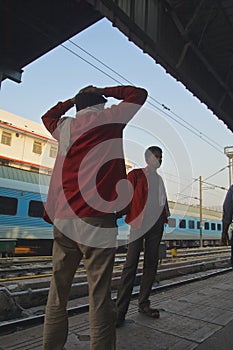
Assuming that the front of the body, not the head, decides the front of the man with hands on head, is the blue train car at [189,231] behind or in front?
in front

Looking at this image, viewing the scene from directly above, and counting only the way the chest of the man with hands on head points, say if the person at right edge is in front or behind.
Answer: in front

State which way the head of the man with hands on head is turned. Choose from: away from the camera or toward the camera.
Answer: away from the camera

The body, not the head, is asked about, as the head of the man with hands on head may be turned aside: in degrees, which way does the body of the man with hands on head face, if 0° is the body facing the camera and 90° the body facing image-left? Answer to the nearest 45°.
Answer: approximately 180°

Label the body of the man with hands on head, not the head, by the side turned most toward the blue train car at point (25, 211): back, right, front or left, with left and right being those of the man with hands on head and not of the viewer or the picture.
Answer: front
